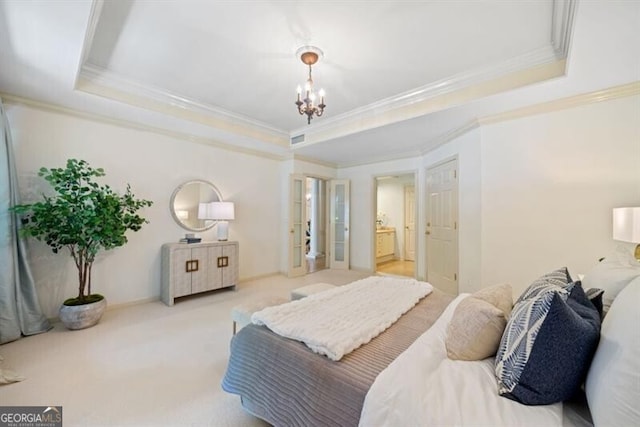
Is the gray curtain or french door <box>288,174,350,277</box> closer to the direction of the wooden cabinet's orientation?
the french door

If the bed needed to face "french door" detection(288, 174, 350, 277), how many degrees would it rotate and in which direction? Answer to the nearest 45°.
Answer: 0° — it already faces it

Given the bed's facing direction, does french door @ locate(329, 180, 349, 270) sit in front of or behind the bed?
in front

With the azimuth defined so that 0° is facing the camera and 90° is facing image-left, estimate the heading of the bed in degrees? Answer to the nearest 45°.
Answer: approximately 135°

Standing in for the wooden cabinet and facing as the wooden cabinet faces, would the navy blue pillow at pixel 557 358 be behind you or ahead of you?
ahead

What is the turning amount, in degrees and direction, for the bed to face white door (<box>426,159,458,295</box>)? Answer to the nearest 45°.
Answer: approximately 45° to its right

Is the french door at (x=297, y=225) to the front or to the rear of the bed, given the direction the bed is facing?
to the front
